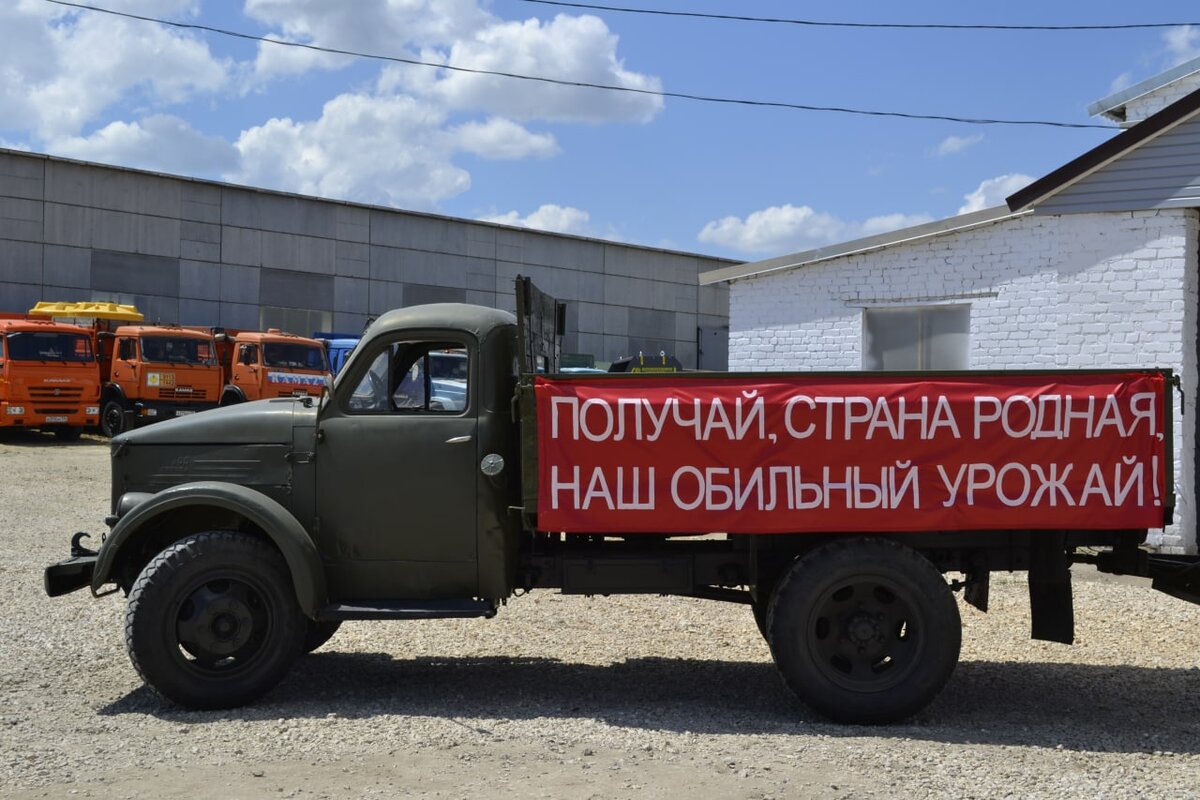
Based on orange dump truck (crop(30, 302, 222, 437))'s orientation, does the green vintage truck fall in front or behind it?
in front

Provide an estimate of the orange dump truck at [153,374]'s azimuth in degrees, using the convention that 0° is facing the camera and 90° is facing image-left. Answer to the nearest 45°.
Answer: approximately 315°

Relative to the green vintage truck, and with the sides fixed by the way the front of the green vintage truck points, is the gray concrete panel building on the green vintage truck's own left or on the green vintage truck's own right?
on the green vintage truck's own right

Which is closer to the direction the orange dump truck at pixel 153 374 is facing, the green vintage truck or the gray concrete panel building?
the green vintage truck

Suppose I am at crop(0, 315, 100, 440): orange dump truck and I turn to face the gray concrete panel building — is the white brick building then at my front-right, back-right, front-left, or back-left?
back-right

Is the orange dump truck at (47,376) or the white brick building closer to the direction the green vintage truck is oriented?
the orange dump truck

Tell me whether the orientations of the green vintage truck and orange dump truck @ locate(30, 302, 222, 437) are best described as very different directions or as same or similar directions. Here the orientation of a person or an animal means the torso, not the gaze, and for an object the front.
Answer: very different directions

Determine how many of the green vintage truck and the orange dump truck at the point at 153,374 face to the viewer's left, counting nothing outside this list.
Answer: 1

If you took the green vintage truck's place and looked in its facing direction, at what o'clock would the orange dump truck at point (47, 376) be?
The orange dump truck is roughly at 2 o'clock from the green vintage truck.

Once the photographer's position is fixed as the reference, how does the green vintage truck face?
facing to the left of the viewer

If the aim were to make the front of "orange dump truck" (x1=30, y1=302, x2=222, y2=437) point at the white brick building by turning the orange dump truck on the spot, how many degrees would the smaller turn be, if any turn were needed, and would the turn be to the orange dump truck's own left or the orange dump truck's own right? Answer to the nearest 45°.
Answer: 0° — it already faces it

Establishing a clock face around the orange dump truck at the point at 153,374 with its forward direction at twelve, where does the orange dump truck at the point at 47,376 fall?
the orange dump truck at the point at 47,376 is roughly at 4 o'clock from the orange dump truck at the point at 153,374.

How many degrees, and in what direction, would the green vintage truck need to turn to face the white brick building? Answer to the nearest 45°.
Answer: approximately 135° to its right
